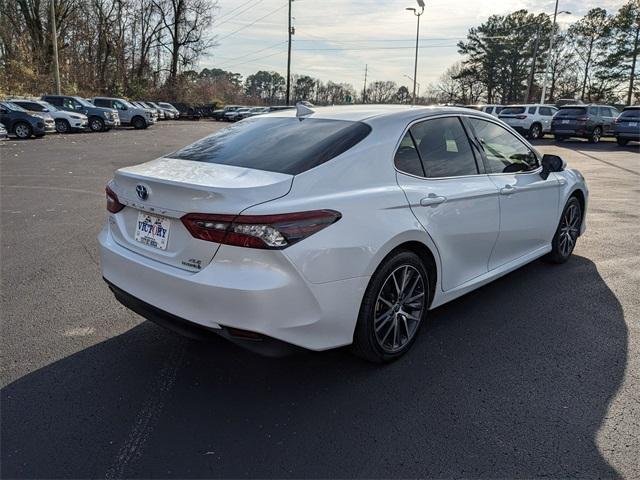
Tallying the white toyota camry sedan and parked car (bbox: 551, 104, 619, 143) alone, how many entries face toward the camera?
0

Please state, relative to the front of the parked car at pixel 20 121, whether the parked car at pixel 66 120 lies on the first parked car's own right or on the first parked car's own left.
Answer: on the first parked car's own left

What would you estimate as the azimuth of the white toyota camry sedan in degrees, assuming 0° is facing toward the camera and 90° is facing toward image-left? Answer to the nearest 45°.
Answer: approximately 225°

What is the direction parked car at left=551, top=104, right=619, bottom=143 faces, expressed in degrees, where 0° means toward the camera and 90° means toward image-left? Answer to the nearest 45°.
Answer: approximately 225°

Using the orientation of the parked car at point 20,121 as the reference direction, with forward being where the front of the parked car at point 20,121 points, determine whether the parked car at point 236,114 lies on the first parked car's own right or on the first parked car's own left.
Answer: on the first parked car's own left

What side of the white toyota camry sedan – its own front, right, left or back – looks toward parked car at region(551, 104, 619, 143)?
front

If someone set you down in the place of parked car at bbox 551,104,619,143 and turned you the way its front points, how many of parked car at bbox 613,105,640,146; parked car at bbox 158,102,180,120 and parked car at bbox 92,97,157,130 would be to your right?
1

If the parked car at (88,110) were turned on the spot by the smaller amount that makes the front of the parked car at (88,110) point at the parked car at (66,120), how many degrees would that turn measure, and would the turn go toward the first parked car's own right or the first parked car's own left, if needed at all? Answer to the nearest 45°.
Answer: approximately 90° to the first parked car's own right

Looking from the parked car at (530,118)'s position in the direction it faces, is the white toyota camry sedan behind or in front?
behind

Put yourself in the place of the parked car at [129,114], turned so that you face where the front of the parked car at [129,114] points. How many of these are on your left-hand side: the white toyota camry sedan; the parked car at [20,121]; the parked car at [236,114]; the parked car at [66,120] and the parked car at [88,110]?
1
